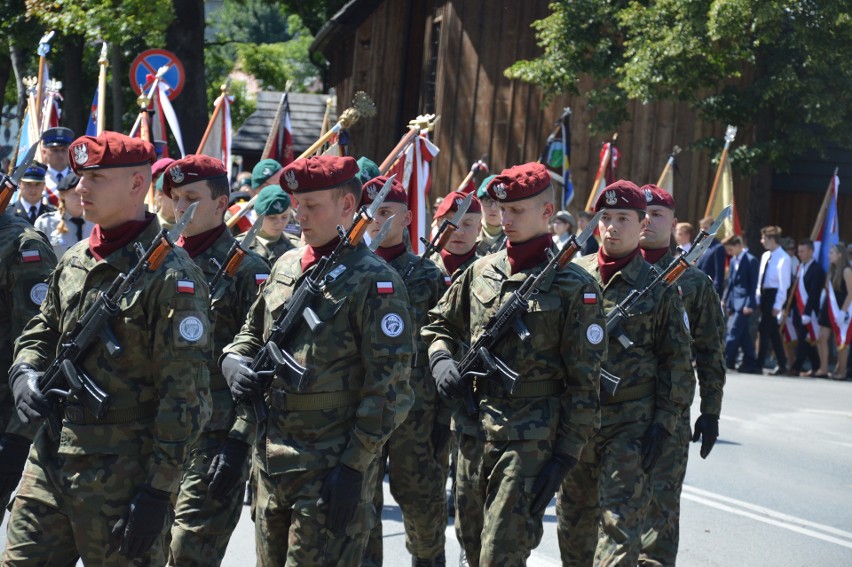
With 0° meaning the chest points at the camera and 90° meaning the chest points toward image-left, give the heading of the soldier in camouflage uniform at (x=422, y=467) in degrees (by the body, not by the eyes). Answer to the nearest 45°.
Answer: approximately 45°

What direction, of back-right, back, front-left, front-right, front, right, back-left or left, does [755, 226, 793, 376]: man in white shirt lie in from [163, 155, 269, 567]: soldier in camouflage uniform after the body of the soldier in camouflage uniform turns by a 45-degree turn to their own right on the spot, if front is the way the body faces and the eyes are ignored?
back-right

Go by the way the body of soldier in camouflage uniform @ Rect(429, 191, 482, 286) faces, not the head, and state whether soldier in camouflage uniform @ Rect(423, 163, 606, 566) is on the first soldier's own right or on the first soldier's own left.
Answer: on the first soldier's own left

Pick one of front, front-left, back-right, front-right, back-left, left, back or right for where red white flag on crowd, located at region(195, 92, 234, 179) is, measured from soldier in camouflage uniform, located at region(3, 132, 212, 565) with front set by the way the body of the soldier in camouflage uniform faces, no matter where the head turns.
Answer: back-right

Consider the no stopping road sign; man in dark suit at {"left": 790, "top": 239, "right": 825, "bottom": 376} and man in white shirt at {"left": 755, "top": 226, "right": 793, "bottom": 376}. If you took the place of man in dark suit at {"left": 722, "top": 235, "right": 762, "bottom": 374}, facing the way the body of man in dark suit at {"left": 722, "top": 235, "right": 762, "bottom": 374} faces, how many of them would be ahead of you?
1

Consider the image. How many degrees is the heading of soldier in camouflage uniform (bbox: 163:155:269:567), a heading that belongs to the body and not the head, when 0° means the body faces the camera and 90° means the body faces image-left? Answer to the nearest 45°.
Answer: approximately 45°

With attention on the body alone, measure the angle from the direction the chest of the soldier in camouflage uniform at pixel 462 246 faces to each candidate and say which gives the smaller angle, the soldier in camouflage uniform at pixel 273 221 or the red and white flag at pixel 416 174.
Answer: the soldier in camouflage uniform

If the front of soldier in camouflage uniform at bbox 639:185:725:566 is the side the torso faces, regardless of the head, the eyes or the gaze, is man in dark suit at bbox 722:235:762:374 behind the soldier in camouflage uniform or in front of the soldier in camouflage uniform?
behind

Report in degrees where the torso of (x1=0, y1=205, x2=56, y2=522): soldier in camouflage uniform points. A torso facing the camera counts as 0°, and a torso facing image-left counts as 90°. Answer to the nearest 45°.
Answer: approximately 45°

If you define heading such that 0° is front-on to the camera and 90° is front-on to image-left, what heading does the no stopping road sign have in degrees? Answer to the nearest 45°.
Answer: approximately 0°

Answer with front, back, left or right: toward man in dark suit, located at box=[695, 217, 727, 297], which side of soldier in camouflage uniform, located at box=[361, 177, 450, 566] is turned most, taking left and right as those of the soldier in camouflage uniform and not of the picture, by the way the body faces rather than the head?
back

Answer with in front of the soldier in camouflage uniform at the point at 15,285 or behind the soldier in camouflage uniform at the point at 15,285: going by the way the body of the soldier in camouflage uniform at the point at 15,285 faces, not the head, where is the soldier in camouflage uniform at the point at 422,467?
behind
